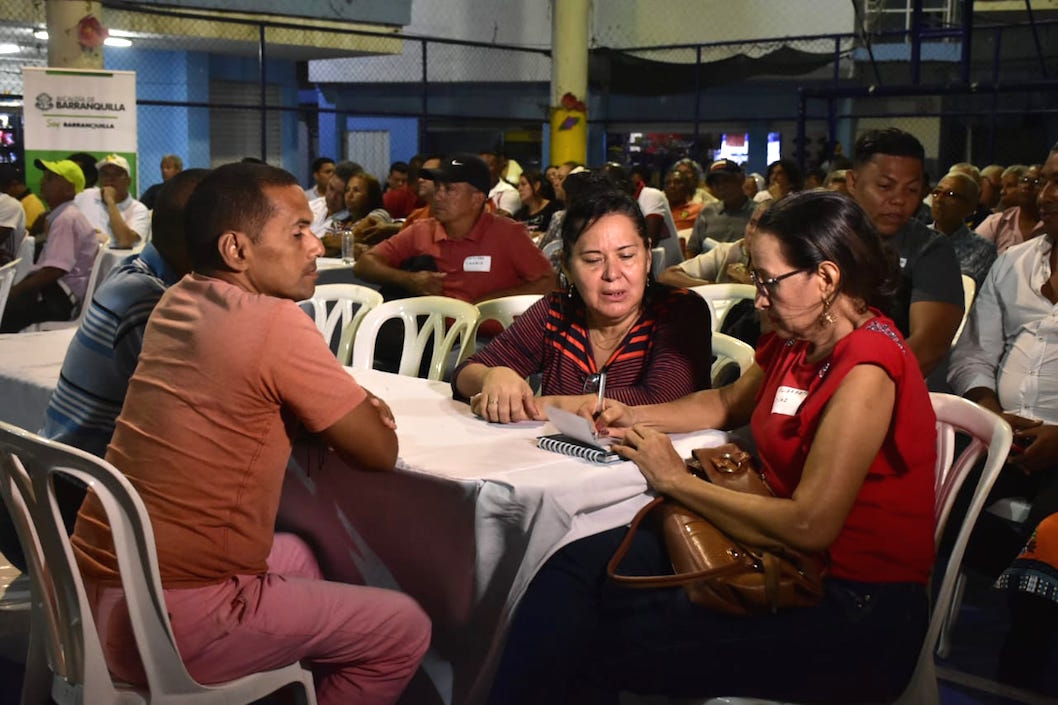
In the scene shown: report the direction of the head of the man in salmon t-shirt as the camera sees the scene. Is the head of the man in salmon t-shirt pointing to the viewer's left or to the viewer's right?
to the viewer's right

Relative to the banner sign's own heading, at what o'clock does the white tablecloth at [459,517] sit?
The white tablecloth is roughly at 12 o'clock from the banner sign.

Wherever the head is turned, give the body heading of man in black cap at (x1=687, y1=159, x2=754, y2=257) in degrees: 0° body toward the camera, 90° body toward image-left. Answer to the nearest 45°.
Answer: approximately 45°

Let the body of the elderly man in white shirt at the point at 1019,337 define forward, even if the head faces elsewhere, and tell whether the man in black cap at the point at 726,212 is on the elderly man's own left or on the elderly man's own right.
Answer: on the elderly man's own right

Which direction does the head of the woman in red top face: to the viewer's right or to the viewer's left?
to the viewer's left

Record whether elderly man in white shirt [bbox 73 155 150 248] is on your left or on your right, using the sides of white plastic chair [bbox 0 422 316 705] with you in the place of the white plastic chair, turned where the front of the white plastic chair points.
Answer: on your left

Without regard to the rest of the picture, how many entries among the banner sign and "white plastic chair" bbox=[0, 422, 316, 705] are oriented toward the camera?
1

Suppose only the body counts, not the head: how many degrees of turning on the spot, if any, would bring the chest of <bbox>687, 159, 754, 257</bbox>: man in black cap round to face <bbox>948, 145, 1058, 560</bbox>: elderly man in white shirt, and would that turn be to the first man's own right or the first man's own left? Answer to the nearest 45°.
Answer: approximately 45° to the first man's own left
